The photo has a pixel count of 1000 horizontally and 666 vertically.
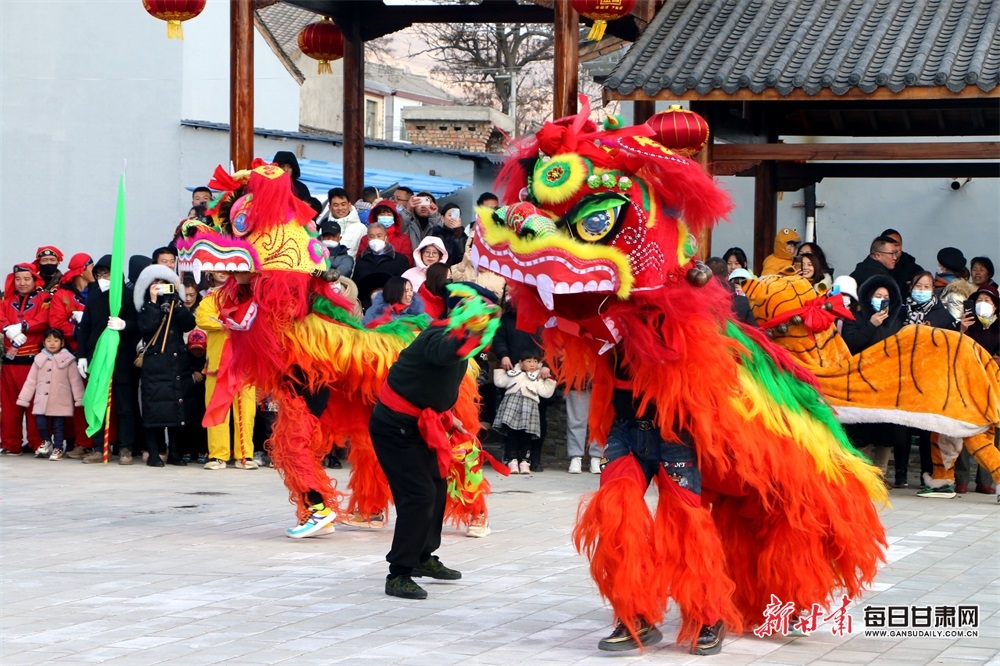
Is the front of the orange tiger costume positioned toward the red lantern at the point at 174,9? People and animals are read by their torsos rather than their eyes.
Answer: yes

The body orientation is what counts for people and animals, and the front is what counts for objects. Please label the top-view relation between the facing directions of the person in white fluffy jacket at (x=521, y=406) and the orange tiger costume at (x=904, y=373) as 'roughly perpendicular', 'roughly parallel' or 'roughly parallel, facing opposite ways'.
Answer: roughly perpendicular

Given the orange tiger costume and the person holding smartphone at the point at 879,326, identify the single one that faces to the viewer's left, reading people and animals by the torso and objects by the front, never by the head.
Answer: the orange tiger costume

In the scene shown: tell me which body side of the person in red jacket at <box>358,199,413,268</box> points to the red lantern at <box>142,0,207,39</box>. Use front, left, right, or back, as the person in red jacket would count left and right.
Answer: right

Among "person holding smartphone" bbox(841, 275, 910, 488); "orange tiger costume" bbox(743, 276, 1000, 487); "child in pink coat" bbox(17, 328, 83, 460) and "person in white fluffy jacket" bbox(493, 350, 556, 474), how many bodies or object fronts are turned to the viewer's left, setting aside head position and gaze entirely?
1

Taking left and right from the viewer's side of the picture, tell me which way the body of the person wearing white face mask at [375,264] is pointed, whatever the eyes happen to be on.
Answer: facing the viewer

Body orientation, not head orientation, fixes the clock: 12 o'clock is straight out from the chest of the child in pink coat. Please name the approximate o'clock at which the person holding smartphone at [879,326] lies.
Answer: The person holding smartphone is roughly at 10 o'clock from the child in pink coat.

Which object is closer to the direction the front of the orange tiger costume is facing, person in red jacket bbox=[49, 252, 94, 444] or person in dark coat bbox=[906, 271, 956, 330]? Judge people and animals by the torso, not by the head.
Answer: the person in red jacket

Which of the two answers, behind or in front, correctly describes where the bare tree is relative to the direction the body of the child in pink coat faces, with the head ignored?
behind
